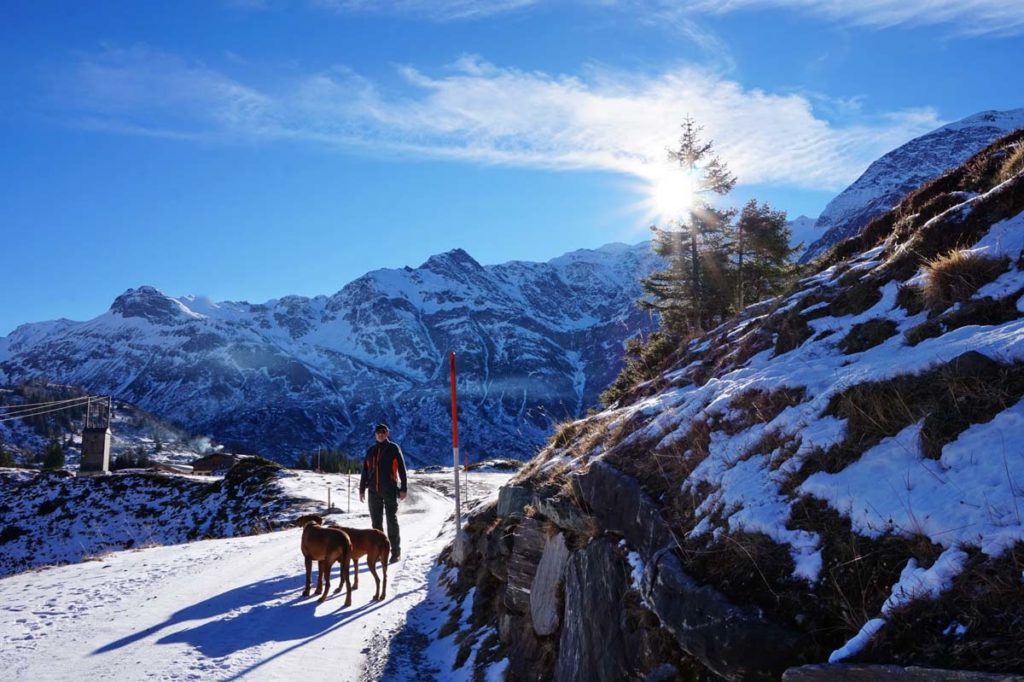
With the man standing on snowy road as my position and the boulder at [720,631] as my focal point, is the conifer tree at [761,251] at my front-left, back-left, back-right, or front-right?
back-left

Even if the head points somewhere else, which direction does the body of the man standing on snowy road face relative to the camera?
toward the camera

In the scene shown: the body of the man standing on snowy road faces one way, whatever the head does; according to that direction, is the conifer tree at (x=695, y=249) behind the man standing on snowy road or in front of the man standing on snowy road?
behind

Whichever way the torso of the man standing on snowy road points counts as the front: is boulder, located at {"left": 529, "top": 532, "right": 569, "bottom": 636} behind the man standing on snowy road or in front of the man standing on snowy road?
in front

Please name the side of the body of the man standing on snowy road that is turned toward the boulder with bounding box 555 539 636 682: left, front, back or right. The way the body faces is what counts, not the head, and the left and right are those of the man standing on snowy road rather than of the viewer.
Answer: front

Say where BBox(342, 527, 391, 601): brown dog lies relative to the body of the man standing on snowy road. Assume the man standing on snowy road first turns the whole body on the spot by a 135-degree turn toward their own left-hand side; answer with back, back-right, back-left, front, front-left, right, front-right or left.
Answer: back-right

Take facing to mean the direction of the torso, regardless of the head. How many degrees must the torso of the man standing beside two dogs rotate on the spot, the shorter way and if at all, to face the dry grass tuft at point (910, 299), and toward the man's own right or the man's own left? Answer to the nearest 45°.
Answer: approximately 45° to the man's own left

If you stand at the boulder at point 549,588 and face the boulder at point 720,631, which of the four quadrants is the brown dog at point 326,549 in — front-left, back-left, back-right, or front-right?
back-right

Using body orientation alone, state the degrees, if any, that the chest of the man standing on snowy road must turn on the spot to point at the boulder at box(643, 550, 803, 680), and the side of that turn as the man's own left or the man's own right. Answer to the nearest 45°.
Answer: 0° — they already face it

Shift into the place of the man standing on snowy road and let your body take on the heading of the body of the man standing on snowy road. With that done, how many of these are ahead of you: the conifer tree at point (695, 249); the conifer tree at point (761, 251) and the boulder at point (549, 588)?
1

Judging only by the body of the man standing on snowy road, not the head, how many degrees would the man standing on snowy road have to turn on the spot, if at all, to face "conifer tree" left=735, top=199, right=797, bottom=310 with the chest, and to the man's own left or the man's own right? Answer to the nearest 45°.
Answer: approximately 135° to the man's own left

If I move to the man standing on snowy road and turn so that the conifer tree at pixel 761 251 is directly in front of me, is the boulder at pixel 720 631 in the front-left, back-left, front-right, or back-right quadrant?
back-right
